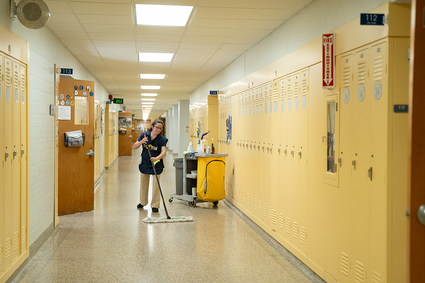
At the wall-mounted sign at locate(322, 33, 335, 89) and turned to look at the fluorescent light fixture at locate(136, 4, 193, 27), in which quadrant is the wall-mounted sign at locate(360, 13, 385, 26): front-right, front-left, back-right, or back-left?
back-left

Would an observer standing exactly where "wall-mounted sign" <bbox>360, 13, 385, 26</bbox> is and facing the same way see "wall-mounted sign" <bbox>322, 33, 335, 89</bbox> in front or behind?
behind

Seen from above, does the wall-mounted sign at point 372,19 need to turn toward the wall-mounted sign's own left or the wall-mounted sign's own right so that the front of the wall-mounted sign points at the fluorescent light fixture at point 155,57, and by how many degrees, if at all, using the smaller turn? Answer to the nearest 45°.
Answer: approximately 135° to the wall-mounted sign's own right

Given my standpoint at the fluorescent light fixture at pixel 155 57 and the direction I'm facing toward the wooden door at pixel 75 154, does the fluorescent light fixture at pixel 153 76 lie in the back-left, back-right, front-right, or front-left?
back-right

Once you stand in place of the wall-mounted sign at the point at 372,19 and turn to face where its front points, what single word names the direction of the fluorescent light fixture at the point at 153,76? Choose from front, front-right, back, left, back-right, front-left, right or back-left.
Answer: back-right

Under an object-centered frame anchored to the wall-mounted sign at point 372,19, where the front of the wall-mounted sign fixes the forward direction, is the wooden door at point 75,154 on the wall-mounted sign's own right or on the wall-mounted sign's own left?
on the wall-mounted sign's own right

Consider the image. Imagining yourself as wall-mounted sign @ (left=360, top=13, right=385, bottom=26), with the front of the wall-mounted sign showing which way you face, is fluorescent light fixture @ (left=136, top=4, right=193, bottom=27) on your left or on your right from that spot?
on your right
